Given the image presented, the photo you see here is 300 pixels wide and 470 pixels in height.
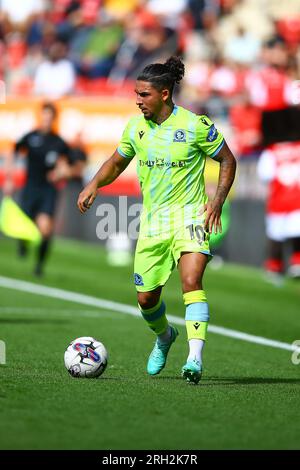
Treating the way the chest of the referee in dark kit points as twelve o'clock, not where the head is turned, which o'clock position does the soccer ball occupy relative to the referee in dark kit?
The soccer ball is roughly at 12 o'clock from the referee in dark kit.

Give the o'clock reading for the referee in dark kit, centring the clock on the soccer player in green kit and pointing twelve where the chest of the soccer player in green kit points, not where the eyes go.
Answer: The referee in dark kit is roughly at 4 o'clock from the soccer player in green kit.

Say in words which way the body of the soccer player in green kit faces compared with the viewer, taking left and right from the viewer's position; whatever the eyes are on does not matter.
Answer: facing the viewer and to the left of the viewer

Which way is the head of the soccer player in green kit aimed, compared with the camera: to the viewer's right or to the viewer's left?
to the viewer's left

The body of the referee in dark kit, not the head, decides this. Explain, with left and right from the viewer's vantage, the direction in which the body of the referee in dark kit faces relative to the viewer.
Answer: facing the viewer

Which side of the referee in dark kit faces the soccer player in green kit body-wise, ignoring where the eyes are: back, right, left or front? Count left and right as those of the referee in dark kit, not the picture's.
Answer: front
